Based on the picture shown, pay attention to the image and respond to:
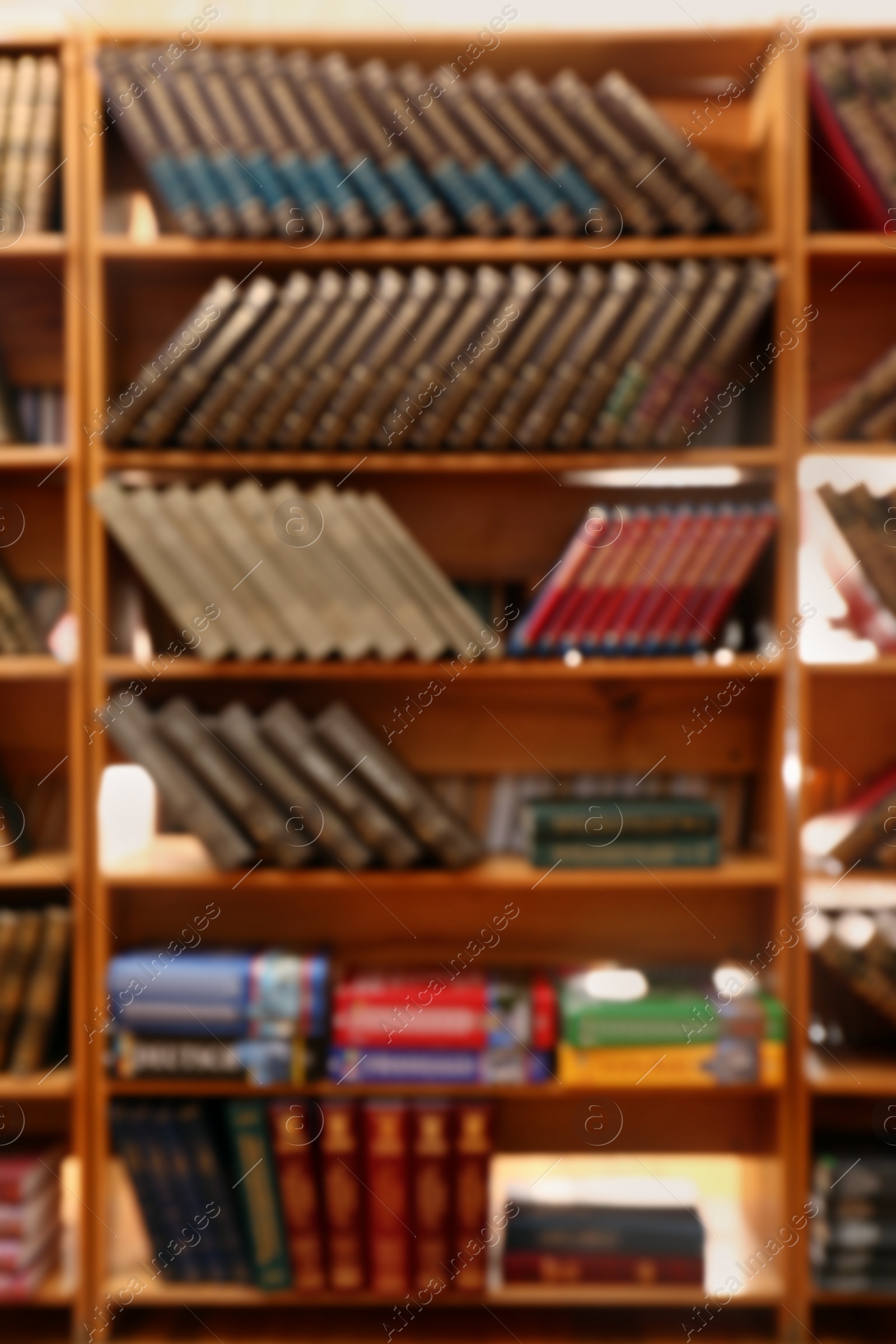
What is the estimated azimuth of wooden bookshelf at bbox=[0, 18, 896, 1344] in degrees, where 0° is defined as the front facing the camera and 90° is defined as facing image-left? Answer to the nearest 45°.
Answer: approximately 0°
